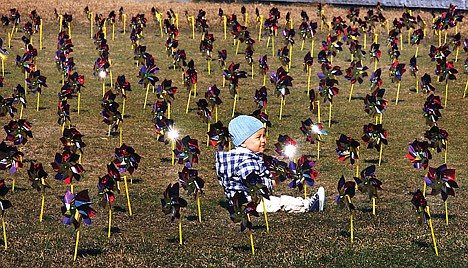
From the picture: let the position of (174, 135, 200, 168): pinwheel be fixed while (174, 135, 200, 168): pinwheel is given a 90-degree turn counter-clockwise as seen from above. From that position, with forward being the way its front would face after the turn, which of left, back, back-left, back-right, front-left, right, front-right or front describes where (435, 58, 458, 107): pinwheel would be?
front-left

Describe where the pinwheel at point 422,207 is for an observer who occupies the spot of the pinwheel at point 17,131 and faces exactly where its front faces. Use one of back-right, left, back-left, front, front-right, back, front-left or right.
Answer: front-left

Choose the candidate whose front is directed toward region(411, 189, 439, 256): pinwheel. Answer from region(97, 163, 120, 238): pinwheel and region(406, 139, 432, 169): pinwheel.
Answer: region(406, 139, 432, 169): pinwheel

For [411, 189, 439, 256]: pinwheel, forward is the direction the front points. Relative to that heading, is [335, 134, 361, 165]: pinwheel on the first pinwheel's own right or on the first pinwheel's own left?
on the first pinwheel's own right

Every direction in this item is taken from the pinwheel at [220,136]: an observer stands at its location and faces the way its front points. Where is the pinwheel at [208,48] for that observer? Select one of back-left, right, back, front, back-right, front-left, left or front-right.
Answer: back-right

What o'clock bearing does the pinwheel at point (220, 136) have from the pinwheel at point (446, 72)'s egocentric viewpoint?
the pinwheel at point (220, 136) is roughly at 1 o'clock from the pinwheel at point (446, 72).

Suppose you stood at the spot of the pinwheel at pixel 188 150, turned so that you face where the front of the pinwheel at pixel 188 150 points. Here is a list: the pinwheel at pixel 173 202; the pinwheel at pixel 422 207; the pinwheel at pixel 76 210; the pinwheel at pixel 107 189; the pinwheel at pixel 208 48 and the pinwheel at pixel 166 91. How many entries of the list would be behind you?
2

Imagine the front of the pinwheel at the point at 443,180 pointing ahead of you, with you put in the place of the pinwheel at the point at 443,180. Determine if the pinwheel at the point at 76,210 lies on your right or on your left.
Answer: on your right

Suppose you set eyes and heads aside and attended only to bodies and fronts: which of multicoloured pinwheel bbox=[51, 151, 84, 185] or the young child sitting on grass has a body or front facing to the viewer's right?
the young child sitting on grass

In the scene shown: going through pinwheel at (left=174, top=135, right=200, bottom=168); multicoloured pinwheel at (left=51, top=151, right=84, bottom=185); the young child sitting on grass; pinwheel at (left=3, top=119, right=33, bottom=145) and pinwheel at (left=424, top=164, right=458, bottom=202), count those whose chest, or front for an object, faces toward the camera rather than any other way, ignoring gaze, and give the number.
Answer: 4

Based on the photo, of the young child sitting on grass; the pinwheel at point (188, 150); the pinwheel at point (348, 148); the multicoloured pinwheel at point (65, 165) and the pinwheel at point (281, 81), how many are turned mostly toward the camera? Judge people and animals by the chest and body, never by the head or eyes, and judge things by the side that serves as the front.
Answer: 4

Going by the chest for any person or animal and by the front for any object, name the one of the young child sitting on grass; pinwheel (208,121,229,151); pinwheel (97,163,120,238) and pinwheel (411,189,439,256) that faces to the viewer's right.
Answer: the young child sitting on grass
